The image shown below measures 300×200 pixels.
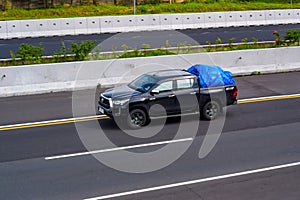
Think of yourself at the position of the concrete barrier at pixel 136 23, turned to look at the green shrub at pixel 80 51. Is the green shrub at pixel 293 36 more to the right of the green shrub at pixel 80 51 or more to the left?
left

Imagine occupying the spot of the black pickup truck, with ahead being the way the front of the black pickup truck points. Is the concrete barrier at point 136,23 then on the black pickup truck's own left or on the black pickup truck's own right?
on the black pickup truck's own right

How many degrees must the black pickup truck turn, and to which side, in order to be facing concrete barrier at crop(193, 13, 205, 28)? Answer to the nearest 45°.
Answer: approximately 135° to its right

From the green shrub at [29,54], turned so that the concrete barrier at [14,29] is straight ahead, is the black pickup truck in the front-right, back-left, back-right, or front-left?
back-right

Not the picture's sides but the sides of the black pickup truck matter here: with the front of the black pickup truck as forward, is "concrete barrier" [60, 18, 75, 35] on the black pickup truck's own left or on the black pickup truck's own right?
on the black pickup truck's own right

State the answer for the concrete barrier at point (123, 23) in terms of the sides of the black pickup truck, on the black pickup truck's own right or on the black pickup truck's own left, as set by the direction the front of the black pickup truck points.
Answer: on the black pickup truck's own right

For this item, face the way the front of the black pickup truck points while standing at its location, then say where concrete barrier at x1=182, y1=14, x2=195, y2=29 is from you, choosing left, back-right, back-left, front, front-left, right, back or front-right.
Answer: back-right

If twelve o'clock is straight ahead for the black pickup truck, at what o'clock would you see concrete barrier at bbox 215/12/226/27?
The concrete barrier is roughly at 5 o'clock from the black pickup truck.

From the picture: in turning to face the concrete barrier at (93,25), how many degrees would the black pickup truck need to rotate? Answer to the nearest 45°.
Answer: approximately 135° to its right

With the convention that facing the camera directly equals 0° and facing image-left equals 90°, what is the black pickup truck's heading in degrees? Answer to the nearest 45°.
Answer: approximately 45°

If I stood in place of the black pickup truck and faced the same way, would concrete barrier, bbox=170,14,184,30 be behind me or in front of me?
behind

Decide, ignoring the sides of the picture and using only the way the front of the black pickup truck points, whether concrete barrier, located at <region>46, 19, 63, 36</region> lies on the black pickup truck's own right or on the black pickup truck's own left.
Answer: on the black pickup truck's own right

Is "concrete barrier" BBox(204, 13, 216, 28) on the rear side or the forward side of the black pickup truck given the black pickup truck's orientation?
on the rear side

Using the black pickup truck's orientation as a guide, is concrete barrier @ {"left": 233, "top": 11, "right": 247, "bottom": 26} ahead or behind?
behind
